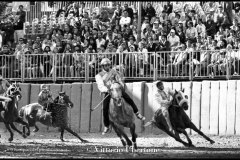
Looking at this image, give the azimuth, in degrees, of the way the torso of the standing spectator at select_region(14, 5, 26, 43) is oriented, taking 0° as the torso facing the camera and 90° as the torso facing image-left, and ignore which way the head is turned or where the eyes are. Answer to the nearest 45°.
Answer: approximately 45°

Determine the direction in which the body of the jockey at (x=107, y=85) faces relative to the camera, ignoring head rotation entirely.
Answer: toward the camera

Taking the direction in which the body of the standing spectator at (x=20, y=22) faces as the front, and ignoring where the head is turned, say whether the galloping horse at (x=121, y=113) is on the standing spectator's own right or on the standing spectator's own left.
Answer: on the standing spectator's own left

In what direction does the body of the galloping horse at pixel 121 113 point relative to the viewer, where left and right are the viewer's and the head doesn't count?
facing the viewer
